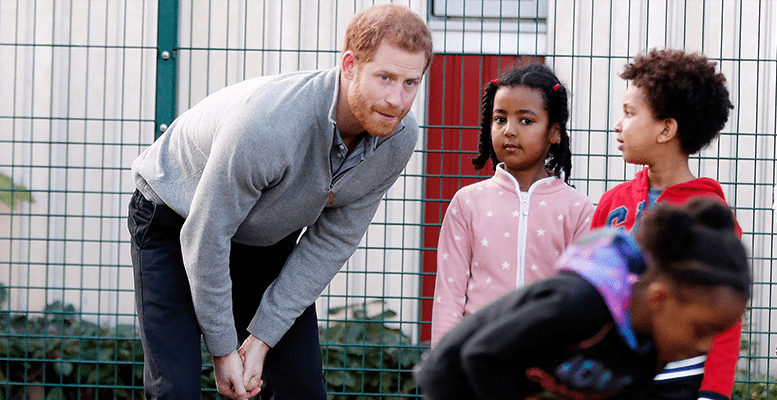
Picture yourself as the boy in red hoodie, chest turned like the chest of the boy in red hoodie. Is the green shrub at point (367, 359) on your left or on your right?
on your right

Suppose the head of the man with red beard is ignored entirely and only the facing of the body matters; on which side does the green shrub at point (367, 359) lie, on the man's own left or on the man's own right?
on the man's own left

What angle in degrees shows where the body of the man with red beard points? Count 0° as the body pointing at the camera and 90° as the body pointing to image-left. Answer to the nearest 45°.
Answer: approximately 315°

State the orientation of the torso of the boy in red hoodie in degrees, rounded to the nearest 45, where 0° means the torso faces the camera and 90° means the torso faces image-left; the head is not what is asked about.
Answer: approximately 45°

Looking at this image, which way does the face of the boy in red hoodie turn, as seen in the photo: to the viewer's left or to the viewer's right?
to the viewer's left

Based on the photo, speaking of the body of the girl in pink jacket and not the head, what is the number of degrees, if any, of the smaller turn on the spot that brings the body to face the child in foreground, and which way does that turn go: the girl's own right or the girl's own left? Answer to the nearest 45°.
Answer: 0° — they already face them
